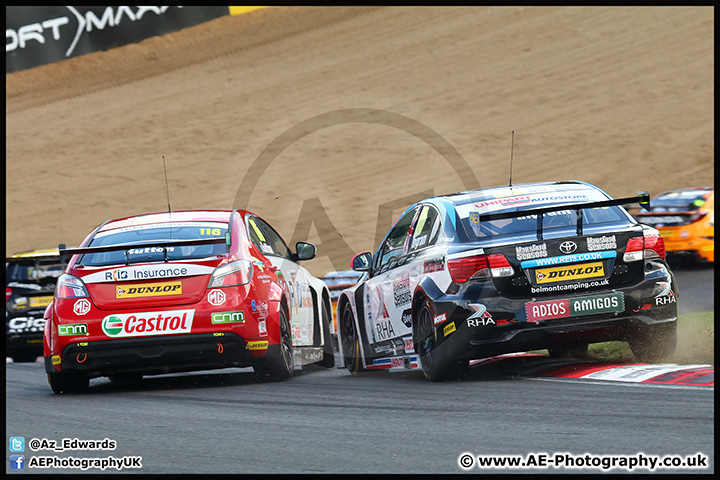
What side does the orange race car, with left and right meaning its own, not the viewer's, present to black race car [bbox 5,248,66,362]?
back

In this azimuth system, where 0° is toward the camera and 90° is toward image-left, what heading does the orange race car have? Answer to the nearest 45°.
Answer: approximately 225°

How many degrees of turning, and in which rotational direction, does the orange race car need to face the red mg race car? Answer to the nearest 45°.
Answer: approximately 180°

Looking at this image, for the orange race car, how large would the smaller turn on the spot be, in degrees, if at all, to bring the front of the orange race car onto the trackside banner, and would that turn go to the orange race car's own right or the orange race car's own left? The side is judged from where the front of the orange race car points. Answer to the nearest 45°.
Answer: approximately 90° to the orange race car's own left

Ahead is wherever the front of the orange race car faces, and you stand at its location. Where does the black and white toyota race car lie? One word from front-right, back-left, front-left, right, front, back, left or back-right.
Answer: back-right
